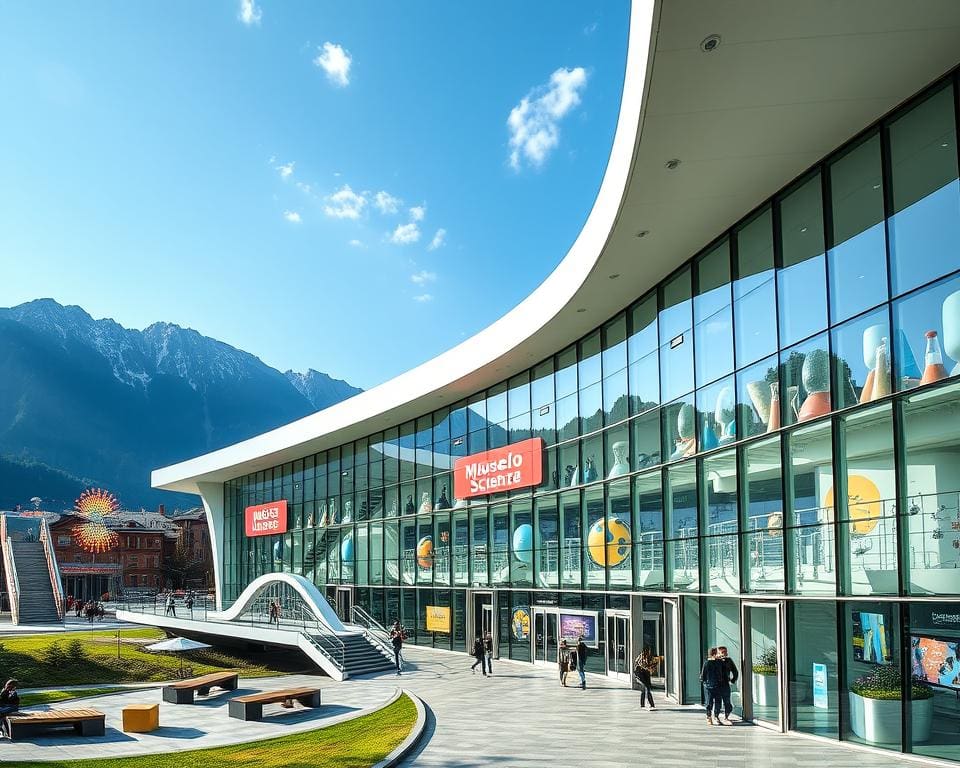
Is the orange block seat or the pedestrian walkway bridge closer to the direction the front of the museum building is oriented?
the orange block seat

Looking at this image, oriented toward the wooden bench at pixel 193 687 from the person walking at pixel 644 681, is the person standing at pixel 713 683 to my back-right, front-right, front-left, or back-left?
back-left

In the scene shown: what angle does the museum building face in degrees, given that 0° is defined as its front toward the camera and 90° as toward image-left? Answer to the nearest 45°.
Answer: approximately 45°
